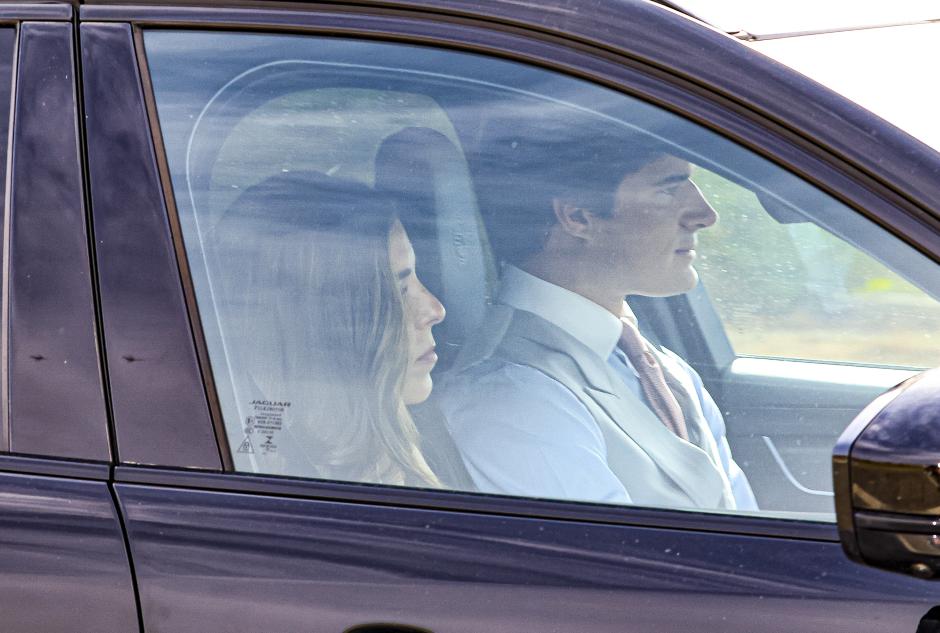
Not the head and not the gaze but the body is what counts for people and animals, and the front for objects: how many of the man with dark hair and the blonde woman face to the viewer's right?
2

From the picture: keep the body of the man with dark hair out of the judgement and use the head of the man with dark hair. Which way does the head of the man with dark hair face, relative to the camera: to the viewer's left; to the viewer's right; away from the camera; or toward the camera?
to the viewer's right

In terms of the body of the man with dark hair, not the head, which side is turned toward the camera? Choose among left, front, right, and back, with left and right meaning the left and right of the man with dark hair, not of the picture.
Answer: right

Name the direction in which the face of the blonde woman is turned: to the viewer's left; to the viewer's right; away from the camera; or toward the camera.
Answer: to the viewer's right

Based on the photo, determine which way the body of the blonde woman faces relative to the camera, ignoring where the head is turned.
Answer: to the viewer's right
